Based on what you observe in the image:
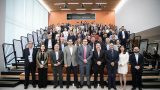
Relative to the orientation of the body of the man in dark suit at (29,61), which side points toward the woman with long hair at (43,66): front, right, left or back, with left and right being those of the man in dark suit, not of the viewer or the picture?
left

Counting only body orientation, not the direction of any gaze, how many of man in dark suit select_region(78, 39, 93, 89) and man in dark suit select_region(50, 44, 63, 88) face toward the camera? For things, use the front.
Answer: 2

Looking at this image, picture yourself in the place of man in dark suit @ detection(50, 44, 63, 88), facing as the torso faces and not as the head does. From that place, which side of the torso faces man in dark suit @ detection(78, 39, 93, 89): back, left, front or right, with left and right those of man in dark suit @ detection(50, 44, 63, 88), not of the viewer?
left

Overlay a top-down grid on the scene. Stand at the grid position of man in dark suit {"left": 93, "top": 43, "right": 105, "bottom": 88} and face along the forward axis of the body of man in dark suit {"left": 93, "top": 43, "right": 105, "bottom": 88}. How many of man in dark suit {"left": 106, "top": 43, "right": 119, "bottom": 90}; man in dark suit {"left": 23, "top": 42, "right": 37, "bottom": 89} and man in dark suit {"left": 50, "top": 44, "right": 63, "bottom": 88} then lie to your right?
2

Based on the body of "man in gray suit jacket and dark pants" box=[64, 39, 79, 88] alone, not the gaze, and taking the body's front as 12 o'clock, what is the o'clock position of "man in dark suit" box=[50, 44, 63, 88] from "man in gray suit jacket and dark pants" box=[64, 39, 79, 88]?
"man in dark suit" box=[50, 44, 63, 88] is roughly at 3 o'clock from "man in gray suit jacket and dark pants" box=[64, 39, 79, 88].

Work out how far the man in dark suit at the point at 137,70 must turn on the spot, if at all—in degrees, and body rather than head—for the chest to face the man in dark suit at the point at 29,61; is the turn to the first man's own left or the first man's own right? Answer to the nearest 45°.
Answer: approximately 90° to the first man's own right

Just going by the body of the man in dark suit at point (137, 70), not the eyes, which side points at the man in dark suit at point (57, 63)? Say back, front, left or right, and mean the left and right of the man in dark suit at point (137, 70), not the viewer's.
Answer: right
